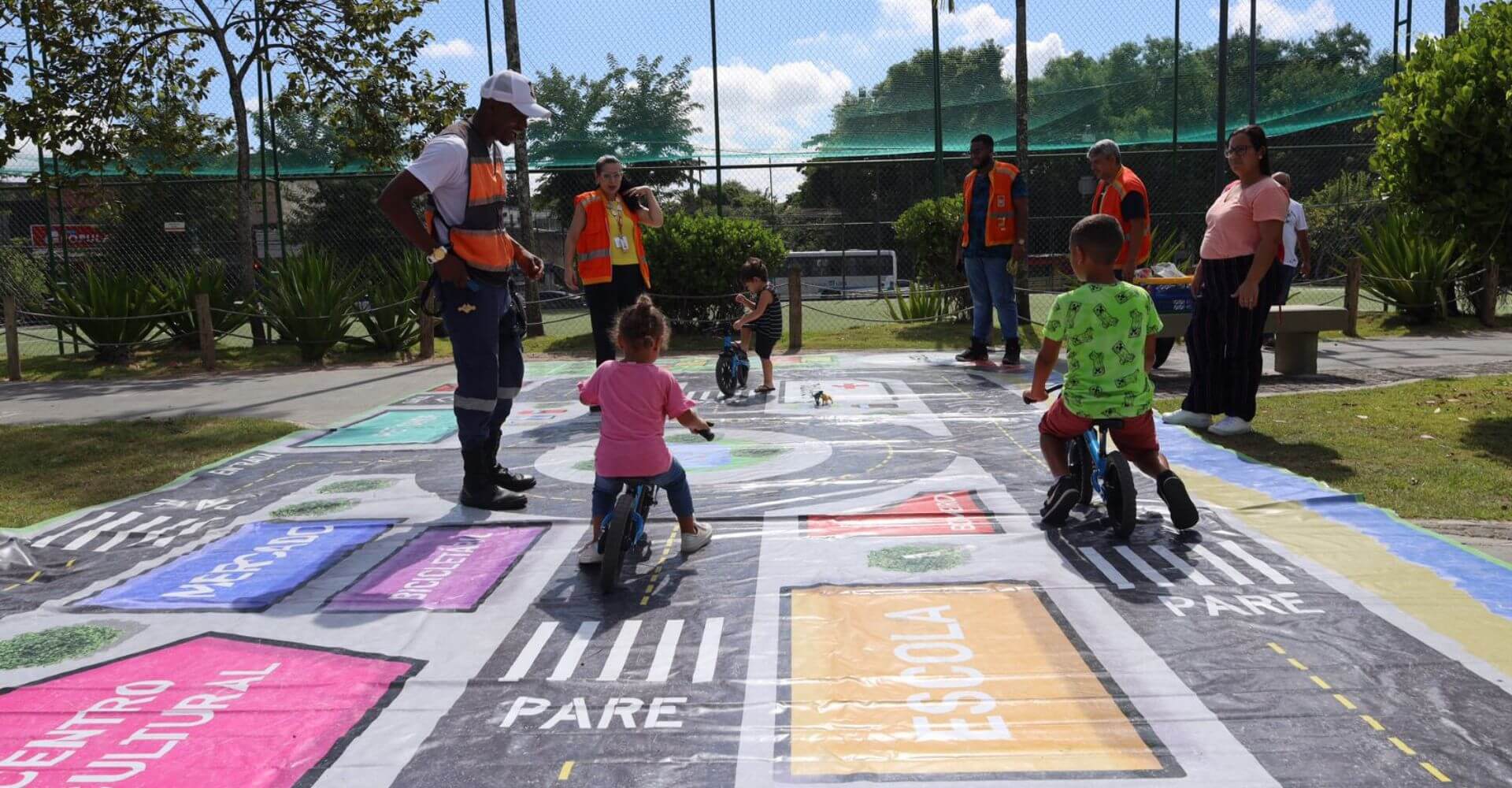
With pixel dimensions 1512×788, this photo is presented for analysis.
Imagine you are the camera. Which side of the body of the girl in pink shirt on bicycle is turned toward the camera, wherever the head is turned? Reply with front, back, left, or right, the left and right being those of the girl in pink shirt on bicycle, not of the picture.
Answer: back

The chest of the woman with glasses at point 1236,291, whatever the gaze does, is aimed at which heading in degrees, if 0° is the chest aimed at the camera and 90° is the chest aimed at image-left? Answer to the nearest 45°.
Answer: approximately 45°

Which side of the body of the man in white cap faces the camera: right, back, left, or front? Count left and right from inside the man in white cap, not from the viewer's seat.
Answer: right

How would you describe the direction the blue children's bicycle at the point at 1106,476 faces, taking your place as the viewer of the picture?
facing away from the viewer and to the left of the viewer

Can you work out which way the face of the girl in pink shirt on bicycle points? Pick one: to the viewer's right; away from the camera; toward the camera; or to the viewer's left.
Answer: away from the camera

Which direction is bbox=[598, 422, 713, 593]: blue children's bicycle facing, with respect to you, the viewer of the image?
facing away from the viewer and to the right of the viewer

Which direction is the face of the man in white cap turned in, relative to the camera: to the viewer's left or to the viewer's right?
to the viewer's right

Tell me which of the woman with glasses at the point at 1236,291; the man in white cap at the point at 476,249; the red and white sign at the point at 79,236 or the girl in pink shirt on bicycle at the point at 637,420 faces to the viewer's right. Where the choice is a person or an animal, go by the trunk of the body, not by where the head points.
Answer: the man in white cap

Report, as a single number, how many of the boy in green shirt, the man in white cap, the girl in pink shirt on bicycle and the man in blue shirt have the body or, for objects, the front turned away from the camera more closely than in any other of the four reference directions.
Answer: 2

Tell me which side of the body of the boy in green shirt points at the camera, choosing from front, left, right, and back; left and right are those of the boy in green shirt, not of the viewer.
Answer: back

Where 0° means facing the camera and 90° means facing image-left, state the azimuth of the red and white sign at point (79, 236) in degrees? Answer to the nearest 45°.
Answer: approximately 0°
